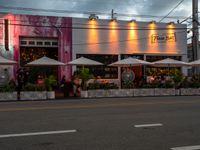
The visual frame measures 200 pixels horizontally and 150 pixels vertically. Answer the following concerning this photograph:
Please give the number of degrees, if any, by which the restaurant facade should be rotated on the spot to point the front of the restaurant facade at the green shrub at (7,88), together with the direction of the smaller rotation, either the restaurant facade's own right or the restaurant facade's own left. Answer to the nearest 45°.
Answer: approximately 45° to the restaurant facade's own right

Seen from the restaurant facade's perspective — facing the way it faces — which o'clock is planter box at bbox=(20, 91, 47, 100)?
The planter box is roughly at 1 o'clock from the restaurant facade.

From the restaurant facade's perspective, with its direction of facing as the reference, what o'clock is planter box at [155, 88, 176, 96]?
The planter box is roughly at 10 o'clock from the restaurant facade.

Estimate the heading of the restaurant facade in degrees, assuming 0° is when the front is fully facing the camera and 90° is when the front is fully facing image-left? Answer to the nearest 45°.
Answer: approximately 0°
